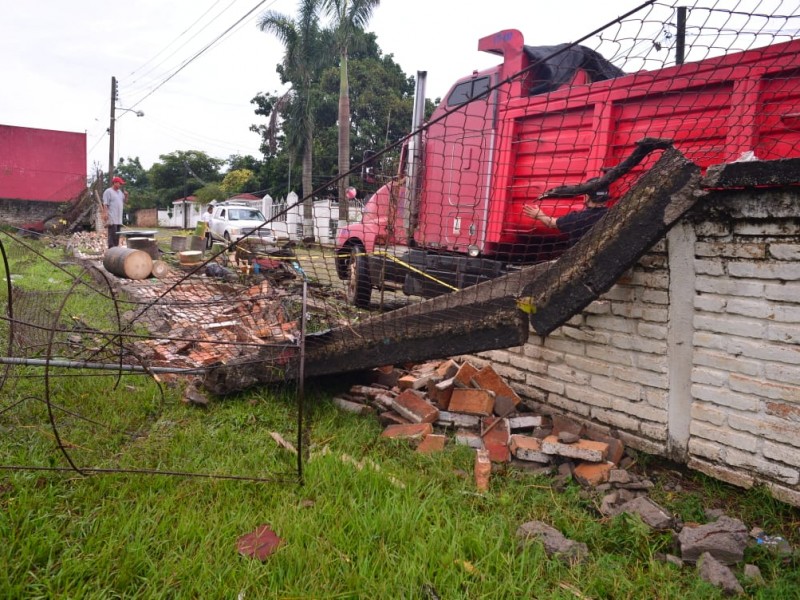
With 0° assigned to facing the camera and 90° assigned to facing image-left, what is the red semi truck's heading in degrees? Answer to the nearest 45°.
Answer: approximately 135°

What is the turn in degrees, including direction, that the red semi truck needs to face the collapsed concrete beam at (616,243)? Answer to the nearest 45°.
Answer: approximately 135° to its left

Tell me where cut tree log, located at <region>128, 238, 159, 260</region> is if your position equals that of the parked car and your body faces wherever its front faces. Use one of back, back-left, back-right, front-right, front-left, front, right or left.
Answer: front-right

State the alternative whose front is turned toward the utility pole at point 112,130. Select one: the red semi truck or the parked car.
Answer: the red semi truck
